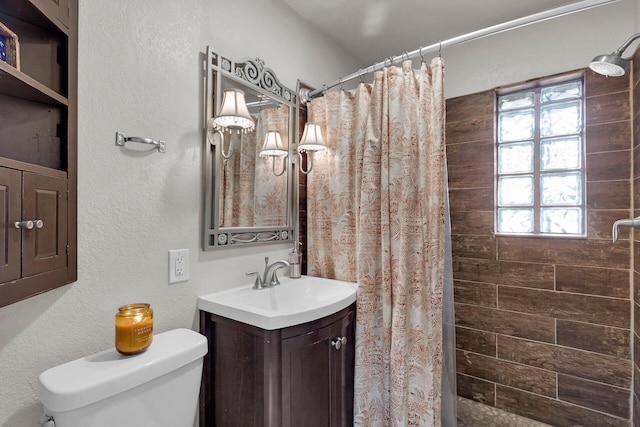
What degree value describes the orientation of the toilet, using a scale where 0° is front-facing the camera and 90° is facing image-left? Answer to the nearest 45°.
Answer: approximately 315°

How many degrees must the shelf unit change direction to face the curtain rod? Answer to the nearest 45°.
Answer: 0° — it already faces it

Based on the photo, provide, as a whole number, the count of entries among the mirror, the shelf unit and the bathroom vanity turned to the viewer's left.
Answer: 0

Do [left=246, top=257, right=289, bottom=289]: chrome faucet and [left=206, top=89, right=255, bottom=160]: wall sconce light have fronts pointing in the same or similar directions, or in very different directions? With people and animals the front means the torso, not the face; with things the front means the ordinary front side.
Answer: same or similar directions

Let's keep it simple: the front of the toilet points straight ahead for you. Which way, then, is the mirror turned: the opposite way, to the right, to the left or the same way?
the same way

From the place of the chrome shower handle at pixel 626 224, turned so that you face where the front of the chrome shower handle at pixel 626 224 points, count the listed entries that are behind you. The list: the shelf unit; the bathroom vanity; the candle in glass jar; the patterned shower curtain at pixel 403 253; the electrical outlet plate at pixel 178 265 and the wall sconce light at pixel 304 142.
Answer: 0

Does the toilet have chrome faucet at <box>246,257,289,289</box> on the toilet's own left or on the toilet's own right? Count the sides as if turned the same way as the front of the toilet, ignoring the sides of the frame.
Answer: on the toilet's own left

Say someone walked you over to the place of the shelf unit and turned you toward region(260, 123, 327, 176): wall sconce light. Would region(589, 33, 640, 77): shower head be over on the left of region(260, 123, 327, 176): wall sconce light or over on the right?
right

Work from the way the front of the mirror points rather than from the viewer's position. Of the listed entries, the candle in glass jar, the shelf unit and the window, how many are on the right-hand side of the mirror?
2

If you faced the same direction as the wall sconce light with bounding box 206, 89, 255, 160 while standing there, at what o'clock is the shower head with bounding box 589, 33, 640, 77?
The shower head is roughly at 11 o'clock from the wall sconce light.

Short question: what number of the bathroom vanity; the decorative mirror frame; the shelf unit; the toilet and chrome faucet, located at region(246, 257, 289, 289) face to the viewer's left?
0

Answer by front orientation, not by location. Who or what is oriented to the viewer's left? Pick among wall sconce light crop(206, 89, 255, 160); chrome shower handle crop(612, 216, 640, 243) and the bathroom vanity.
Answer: the chrome shower handle

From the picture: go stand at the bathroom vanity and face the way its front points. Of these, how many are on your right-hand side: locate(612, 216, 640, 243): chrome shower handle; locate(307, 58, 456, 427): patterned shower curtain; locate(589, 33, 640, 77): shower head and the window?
0

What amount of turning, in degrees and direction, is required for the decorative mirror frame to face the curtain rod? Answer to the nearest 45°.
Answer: approximately 45° to its left

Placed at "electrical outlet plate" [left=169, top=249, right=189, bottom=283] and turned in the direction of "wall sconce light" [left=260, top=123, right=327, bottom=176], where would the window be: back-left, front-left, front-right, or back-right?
front-right

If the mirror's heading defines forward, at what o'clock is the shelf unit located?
The shelf unit is roughly at 3 o'clock from the mirror.

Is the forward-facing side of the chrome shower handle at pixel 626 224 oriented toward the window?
no

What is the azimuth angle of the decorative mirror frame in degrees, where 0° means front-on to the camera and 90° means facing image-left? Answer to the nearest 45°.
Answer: approximately 315°
